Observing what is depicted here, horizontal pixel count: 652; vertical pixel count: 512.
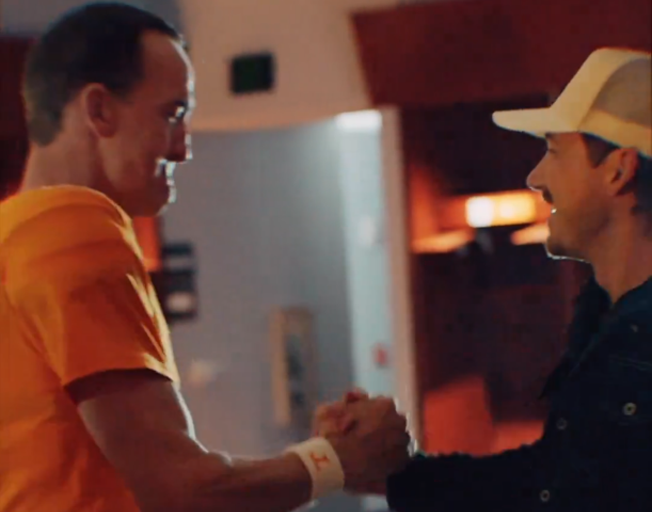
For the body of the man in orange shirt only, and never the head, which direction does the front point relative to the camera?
to the viewer's right

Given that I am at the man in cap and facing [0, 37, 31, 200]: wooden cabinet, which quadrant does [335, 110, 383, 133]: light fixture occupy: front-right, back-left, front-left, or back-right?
front-right

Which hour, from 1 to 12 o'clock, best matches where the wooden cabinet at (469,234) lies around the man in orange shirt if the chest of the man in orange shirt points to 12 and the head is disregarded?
The wooden cabinet is roughly at 10 o'clock from the man in orange shirt.

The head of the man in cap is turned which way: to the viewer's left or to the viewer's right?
to the viewer's left

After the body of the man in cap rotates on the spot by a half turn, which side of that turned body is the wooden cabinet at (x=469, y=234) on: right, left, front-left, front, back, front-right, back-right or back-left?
left

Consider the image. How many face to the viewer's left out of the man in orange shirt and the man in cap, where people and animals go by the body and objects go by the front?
1

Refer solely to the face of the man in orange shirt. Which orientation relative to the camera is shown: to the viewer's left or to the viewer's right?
to the viewer's right

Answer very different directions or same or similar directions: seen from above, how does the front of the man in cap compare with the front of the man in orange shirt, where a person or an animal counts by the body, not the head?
very different directions

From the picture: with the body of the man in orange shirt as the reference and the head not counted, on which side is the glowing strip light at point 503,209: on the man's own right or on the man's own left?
on the man's own left

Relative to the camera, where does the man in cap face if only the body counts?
to the viewer's left
